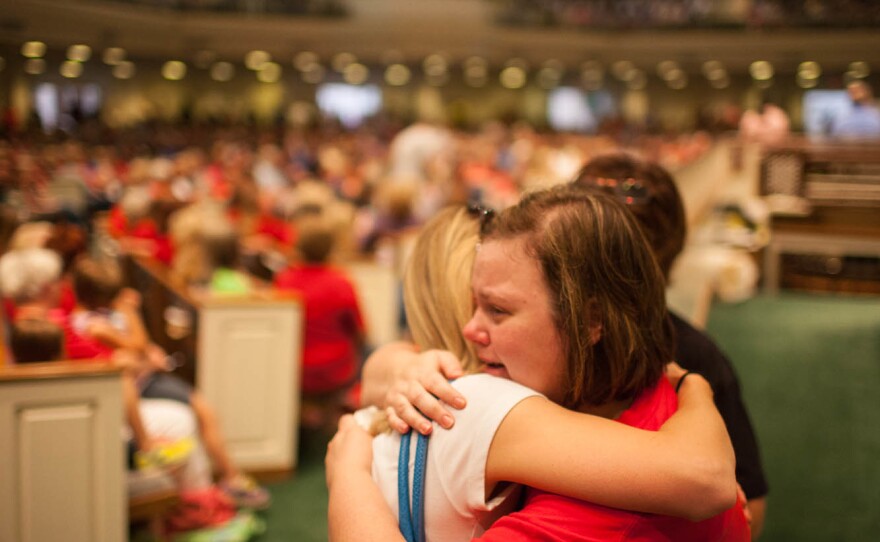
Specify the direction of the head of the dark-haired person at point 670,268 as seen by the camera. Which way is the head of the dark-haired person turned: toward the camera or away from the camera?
away from the camera

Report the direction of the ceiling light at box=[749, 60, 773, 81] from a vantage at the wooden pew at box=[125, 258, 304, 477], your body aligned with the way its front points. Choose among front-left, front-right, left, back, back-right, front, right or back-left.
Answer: front

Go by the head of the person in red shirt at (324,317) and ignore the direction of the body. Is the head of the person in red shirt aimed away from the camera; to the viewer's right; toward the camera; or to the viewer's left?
away from the camera

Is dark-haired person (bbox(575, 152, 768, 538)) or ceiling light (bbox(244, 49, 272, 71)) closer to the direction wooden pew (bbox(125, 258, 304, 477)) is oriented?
the ceiling light

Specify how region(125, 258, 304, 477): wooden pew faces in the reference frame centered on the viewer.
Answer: facing away from the viewer and to the right of the viewer

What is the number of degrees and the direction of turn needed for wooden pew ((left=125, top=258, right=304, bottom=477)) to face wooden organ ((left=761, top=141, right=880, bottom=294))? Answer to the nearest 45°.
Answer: approximately 45° to its right
